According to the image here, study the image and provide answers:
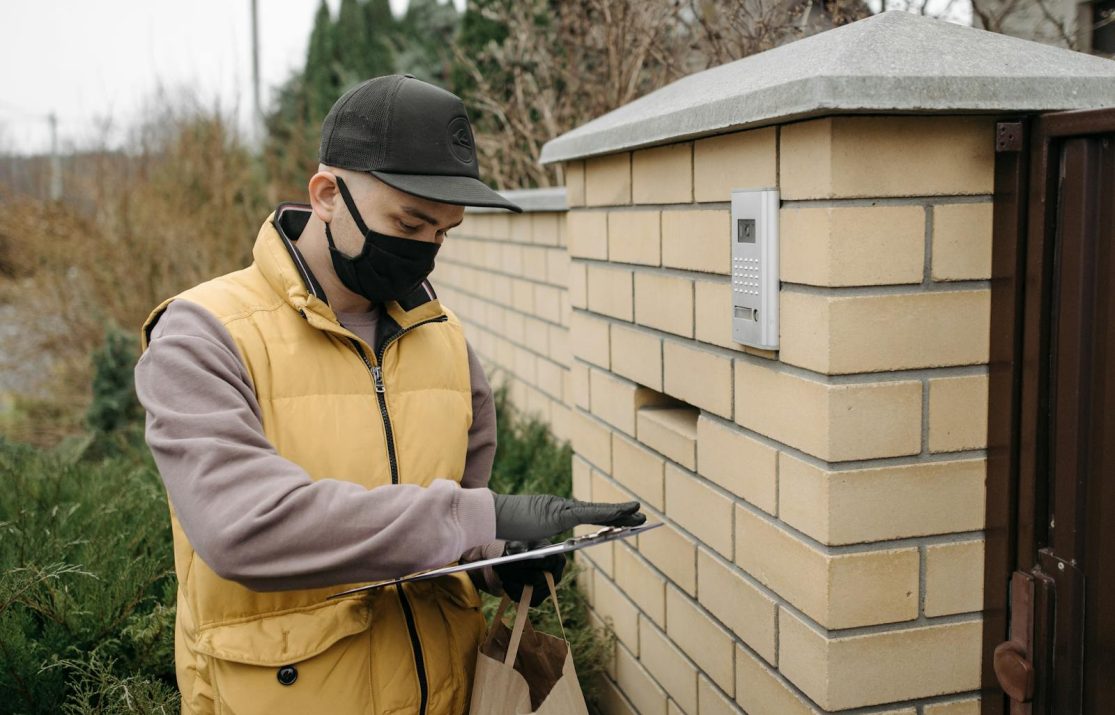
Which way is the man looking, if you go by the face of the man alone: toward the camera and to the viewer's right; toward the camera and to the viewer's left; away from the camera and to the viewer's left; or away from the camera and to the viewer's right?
toward the camera and to the viewer's right

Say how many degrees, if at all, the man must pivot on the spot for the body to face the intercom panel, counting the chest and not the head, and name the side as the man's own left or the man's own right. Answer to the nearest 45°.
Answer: approximately 45° to the man's own left

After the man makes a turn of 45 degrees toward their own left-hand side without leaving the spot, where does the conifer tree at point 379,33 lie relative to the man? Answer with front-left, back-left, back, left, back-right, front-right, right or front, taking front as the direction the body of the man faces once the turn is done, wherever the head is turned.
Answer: left

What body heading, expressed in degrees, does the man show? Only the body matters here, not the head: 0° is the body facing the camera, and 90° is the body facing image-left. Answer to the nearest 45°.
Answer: approximately 315°

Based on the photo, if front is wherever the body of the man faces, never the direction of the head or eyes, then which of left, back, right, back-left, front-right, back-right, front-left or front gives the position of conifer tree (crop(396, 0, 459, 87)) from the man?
back-left

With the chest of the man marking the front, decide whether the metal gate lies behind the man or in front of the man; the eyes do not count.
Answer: in front

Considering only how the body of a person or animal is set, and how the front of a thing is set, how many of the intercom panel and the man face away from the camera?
0

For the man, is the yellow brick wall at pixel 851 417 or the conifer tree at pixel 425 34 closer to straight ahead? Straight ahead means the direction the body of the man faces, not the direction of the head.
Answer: the yellow brick wall

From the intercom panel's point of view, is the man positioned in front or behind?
in front

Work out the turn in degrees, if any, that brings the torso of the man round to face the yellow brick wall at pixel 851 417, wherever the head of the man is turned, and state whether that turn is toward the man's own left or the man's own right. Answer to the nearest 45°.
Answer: approximately 45° to the man's own left
